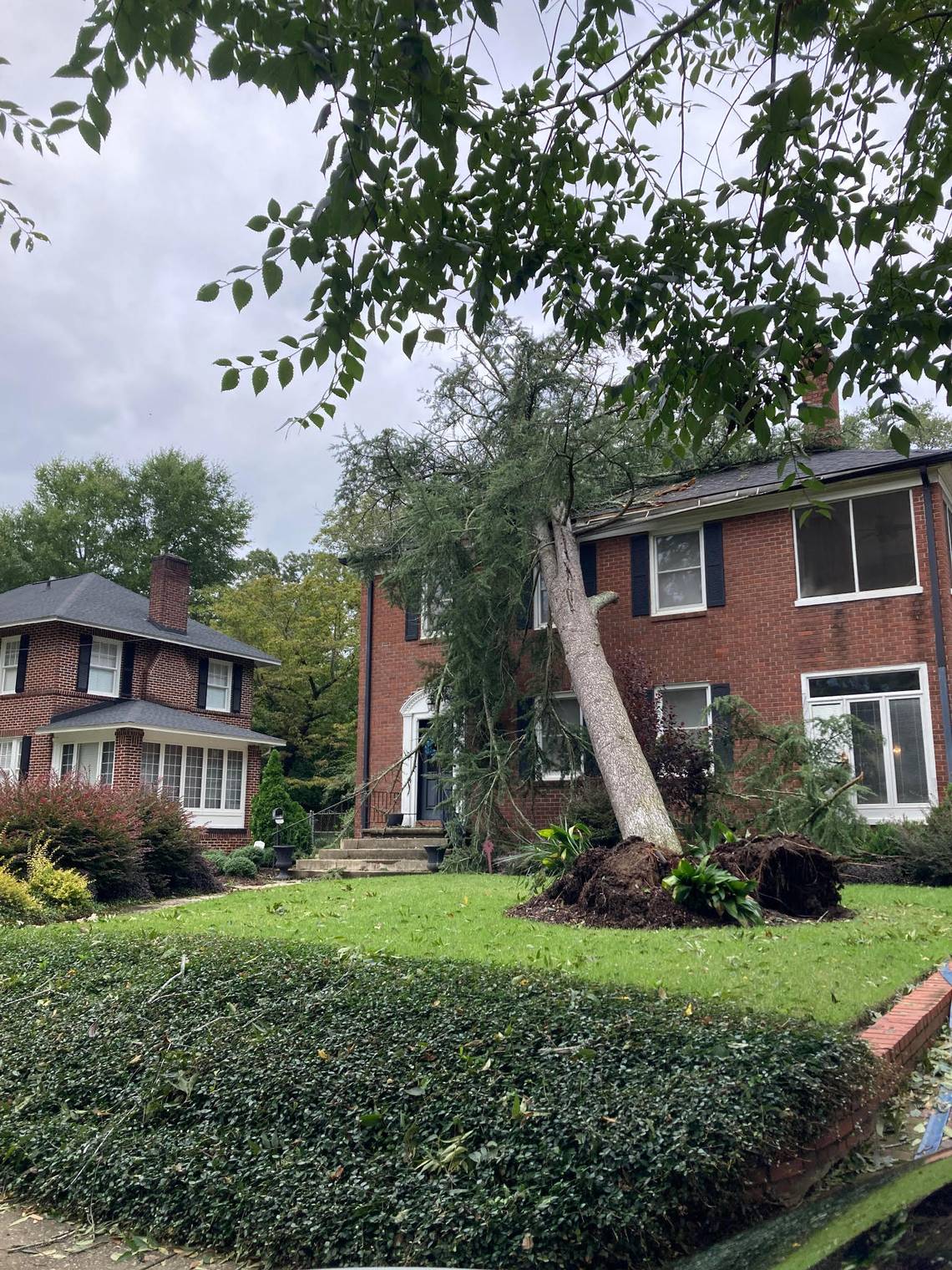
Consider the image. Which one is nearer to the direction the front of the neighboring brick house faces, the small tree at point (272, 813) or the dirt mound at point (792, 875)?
the dirt mound

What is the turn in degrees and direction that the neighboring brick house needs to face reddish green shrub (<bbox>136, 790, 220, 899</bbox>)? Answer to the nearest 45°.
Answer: approximately 45° to its left

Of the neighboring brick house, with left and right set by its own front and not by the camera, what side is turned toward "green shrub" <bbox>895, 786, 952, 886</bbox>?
left

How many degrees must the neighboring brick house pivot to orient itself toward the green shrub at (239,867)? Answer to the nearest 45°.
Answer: approximately 45° to its left

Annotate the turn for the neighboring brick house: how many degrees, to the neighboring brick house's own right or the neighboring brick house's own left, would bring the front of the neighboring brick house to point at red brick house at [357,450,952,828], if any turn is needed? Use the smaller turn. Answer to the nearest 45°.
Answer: approximately 90° to the neighboring brick house's own left

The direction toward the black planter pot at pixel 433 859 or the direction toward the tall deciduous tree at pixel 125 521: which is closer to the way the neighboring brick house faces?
the black planter pot

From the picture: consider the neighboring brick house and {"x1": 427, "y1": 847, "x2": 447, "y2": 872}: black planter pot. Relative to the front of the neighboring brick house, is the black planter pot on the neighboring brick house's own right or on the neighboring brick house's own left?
on the neighboring brick house's own left

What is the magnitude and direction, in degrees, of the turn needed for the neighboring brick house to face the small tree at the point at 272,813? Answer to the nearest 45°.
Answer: approximately 135° to its left

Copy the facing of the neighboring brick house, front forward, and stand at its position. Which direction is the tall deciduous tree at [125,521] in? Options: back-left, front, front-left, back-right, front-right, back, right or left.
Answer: back-right

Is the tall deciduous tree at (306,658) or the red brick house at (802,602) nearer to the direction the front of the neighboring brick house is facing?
the red brick house

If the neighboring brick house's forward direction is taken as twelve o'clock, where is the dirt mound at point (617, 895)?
The dirt mound is roughly at 10 o'clock from the neighboring brick house.

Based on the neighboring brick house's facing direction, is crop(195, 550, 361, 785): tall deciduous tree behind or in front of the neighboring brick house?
behind

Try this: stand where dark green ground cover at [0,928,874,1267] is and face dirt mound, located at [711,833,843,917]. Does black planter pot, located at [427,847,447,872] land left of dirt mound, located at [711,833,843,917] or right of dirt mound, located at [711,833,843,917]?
left

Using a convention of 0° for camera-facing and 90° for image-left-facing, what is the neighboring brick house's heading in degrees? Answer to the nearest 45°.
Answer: approximately 45°
